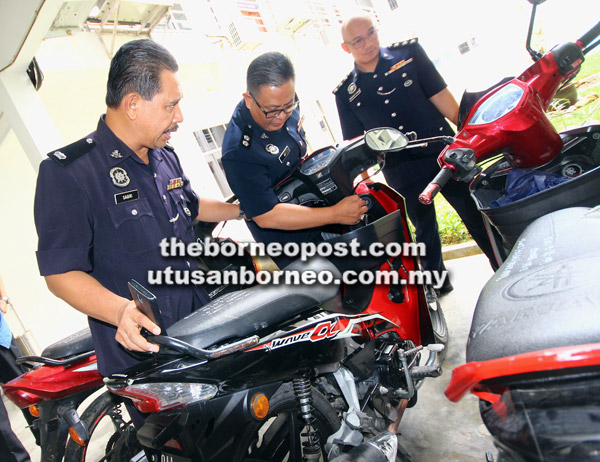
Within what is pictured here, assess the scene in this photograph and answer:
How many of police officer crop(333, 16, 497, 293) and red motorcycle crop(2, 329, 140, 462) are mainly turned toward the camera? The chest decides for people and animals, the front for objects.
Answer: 1

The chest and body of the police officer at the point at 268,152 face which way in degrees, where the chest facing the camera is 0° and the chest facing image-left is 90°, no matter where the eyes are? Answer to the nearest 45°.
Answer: approximately 315°

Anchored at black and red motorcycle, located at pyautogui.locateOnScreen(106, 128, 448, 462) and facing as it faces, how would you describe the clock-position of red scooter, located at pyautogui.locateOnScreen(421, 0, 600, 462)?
The red scooter is roughly at 4 o'clock from the black and red motorcycle.

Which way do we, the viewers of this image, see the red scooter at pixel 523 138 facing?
facing away from the viewer and to the left of the viewer

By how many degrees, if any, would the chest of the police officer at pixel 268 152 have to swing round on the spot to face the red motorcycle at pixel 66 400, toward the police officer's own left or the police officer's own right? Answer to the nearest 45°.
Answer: approximately 135° to the police officer's own right

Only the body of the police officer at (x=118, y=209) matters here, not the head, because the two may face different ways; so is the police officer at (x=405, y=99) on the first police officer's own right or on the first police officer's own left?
on the first police officer's own left

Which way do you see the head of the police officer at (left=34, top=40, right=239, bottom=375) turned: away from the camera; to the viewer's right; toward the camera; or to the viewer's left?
to the viewer's right

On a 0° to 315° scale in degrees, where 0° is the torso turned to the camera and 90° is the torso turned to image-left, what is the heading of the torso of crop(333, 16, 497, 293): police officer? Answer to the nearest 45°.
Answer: approximately 0°

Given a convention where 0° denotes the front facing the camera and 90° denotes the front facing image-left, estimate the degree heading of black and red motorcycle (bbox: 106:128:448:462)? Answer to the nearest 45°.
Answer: approximately 225°
